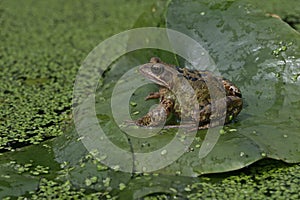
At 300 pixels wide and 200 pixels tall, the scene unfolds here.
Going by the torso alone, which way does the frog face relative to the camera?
to the viewer's left
